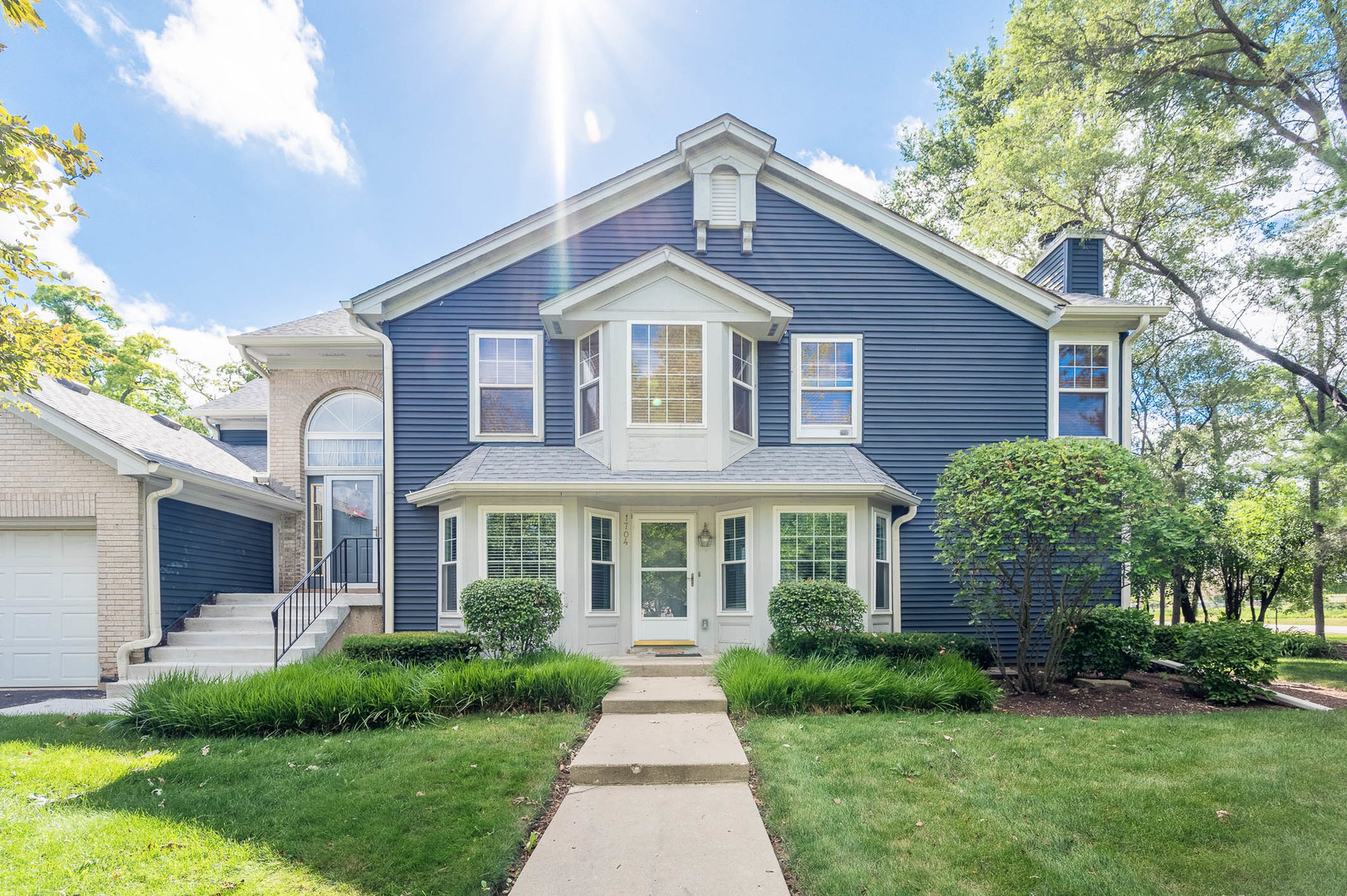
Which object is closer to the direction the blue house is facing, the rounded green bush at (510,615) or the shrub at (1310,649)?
the rounded green bush

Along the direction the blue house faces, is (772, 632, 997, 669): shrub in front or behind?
in front

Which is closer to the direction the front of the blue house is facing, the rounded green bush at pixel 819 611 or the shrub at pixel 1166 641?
the rounded green bush

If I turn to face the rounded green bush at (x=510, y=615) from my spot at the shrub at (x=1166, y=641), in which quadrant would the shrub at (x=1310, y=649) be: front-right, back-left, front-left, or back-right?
back-right

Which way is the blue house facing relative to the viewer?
toward the camera

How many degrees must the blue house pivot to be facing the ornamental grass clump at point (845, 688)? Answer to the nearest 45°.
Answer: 0° — it already faces it
